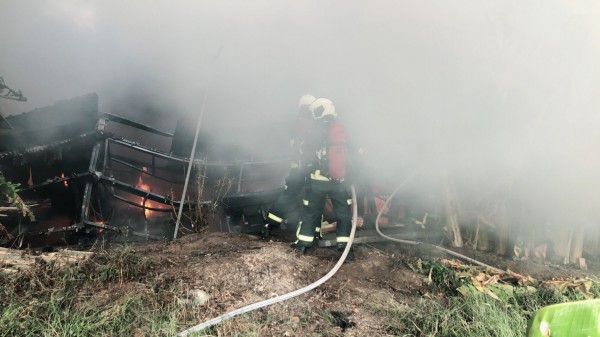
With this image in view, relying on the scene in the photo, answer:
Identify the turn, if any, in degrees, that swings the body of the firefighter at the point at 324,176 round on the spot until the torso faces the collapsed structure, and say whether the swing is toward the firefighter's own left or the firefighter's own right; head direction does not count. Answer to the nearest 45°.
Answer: approximately 45° to the firefighter's own left

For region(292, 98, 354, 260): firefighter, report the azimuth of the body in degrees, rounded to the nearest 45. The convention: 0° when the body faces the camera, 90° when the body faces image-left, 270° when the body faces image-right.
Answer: approximately 135°

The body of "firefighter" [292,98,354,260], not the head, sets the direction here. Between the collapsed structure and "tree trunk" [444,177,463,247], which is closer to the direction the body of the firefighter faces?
the collapsed structure

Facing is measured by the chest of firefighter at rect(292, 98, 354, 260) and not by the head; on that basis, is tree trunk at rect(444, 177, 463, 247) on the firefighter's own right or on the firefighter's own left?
on the firefighter's own right
